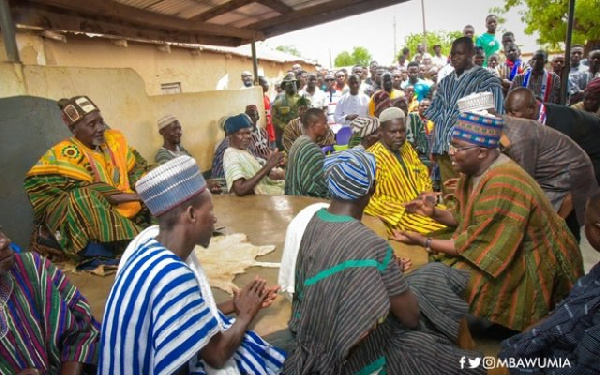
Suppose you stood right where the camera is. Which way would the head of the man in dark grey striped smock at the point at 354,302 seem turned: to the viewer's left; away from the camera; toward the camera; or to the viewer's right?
away from the camera

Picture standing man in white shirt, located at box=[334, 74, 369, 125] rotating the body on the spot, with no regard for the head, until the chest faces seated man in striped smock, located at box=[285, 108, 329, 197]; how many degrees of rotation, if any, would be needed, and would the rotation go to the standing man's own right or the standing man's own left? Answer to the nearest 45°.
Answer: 0° — they already face them

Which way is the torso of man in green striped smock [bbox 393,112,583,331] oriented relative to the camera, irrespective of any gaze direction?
to the viewer's left

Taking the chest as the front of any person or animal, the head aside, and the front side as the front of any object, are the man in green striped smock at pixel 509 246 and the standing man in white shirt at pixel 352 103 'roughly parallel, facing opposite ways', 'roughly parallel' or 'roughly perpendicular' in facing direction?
roughly perpendicular

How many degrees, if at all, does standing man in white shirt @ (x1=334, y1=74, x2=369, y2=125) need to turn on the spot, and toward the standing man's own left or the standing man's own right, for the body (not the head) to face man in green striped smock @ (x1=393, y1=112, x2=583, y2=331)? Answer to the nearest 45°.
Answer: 0° — they already face them

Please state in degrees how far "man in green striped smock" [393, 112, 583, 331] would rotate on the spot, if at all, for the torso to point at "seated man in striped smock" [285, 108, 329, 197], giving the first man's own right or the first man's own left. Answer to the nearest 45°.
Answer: approximately 45° to the first man's own right

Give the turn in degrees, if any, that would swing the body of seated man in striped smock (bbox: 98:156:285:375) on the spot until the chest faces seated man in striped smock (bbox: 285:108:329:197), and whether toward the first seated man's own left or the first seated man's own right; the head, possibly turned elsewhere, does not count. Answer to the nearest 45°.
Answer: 0° — they already face them

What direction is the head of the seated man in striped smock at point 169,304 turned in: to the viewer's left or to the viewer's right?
to the viewer's right

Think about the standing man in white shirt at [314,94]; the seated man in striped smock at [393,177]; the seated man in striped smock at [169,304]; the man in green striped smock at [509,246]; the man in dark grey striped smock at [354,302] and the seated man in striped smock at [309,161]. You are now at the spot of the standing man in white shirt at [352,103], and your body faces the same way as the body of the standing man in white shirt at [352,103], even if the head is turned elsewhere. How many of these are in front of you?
5

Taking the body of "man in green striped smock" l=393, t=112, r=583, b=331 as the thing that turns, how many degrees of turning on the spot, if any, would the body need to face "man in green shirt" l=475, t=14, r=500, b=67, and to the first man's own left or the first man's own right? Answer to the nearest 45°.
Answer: approximately 90° to the first man's own right

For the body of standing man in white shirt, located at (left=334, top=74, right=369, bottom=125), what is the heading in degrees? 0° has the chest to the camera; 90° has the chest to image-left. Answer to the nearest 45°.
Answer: approximately 0°

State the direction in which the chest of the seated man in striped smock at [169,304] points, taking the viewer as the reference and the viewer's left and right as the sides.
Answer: facing away from the viewer and to the right of the viewer

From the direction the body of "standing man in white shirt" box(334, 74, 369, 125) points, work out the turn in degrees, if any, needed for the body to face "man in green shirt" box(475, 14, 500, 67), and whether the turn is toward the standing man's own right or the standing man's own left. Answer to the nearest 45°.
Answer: approximately 135° to the standing man's own left

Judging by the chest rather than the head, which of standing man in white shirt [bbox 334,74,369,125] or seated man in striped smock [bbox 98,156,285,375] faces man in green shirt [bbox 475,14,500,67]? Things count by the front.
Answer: the seated man in striped smock

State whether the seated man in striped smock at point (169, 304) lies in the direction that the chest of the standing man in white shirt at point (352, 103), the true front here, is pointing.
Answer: yes
